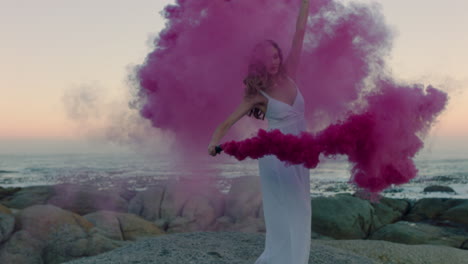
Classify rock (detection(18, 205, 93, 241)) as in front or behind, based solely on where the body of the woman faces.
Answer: behind

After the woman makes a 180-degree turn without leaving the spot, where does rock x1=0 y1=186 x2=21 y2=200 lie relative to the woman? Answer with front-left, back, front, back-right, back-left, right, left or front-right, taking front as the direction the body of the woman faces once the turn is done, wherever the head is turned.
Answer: front

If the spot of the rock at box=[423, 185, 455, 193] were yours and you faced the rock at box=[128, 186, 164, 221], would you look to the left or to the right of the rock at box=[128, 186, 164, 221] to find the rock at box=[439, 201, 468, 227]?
left

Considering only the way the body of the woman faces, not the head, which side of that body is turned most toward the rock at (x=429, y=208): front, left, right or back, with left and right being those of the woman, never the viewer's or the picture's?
left

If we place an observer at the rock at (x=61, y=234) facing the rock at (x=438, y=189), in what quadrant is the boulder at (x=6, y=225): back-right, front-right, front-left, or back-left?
back-left

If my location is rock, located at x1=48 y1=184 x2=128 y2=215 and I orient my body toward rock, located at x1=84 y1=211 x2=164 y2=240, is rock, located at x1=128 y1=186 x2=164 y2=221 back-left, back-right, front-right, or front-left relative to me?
front-left

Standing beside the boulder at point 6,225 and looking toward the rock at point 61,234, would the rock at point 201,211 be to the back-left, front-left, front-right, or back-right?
front-left

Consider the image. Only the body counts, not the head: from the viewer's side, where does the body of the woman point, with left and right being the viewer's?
facing the viewer and to the right of the viewer

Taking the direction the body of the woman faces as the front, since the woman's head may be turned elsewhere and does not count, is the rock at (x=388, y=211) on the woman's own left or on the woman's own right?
on the woman's own left
